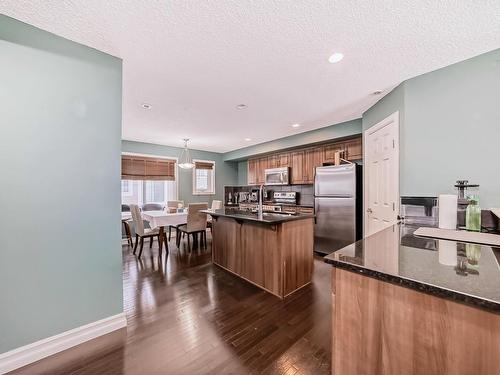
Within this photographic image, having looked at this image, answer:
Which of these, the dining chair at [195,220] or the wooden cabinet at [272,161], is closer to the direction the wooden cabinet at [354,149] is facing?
the dining chair

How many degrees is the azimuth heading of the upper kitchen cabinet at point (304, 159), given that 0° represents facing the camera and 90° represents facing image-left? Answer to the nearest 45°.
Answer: approximately 45°

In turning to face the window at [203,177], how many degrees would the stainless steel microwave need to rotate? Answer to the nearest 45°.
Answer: approximately 45° to its right

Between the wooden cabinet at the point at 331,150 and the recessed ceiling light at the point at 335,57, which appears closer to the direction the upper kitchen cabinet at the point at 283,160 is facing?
the recessed ceiling light

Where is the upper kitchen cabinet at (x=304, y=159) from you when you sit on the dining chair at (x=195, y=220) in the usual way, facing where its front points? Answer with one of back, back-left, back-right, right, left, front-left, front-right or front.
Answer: back-right

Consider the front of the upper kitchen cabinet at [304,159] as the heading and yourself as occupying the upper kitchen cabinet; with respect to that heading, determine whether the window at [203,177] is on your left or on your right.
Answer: on your right

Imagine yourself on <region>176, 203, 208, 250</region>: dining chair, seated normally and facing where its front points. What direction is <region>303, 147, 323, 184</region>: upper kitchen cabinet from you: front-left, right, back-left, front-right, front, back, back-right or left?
back-right

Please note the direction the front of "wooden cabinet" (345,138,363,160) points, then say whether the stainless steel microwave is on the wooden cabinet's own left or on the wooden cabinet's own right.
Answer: on the wooden cabinet's own right

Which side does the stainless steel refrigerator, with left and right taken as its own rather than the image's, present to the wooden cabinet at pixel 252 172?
right
